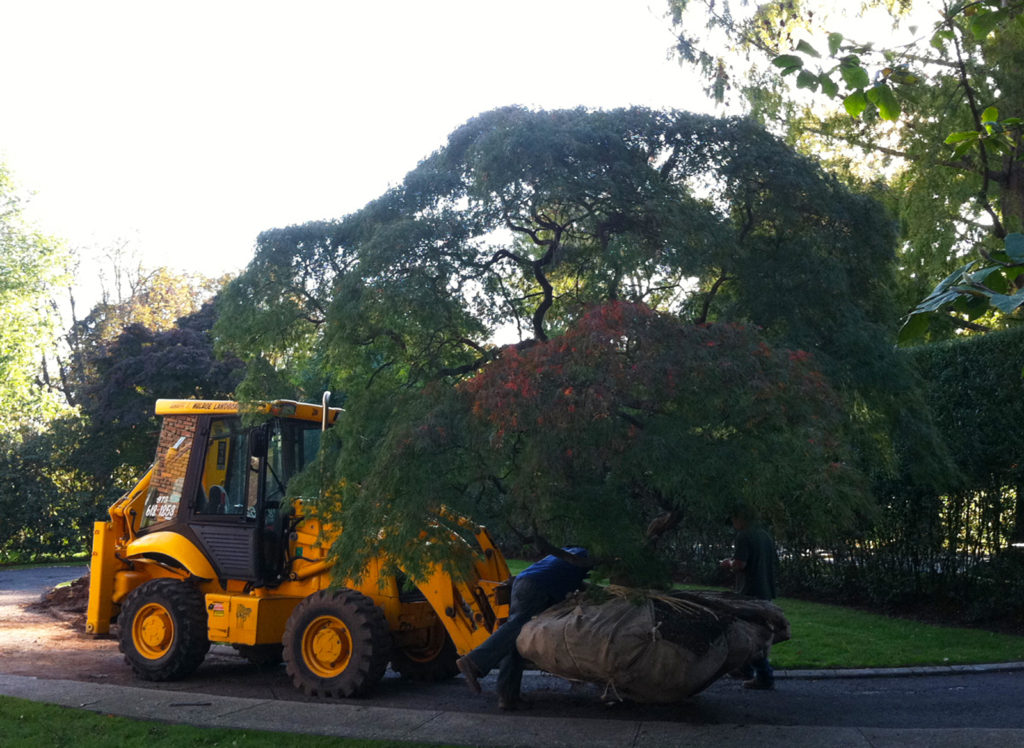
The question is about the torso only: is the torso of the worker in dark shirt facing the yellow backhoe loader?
yes

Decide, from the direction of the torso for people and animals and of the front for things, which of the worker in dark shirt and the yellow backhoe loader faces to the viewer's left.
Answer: the worker in dark shirt

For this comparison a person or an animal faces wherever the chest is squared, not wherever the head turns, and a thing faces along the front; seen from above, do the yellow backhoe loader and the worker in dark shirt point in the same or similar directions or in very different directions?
very different directions

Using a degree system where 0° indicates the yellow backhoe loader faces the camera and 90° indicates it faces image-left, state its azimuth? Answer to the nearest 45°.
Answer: approximately 315°

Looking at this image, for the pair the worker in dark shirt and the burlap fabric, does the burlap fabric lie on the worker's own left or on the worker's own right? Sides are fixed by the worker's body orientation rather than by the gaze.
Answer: on the worker's own left

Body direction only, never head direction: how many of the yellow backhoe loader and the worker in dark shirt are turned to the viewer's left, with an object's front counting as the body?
1

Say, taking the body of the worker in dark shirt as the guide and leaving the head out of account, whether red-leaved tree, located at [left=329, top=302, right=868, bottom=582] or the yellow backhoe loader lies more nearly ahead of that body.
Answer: the yellow backhoe loader

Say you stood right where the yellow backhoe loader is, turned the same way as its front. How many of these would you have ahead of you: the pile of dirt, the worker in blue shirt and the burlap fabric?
2

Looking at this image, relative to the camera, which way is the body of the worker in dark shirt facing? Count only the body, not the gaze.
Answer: to the viewer's left
